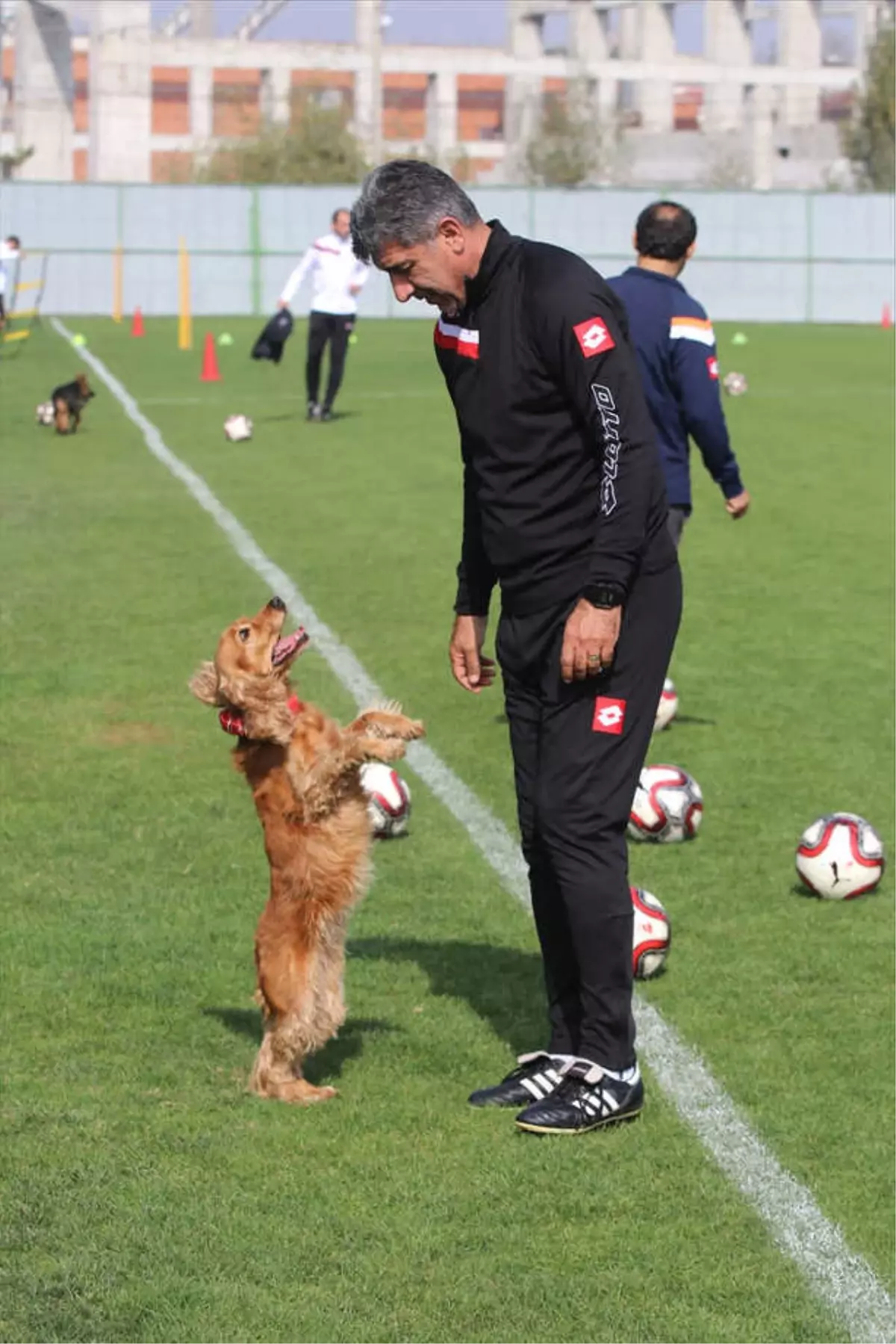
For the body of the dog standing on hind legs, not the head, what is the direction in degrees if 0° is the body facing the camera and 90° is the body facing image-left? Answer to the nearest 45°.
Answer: approximately 270°

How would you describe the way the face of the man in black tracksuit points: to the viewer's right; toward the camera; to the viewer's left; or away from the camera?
to the viewer's left

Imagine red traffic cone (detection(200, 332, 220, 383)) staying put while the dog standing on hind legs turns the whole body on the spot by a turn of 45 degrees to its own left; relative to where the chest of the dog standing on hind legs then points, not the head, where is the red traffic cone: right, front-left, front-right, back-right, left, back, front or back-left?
front-left

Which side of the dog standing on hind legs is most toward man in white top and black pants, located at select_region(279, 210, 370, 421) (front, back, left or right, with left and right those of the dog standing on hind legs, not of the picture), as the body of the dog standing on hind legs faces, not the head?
left

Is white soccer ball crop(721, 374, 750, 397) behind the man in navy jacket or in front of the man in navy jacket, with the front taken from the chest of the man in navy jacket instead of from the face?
in front

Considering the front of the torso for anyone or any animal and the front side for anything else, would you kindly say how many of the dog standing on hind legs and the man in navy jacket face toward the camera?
0

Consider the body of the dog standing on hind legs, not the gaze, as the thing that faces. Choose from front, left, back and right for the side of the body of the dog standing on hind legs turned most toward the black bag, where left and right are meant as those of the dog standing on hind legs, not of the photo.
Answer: left

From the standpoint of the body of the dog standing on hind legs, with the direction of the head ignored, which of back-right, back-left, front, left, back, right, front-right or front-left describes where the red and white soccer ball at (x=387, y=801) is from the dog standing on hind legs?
left

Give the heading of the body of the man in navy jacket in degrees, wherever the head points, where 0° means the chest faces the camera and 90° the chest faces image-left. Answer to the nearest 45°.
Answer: approximately 225°

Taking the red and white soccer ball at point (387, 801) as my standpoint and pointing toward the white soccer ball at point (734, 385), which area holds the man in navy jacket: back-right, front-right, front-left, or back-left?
front-right

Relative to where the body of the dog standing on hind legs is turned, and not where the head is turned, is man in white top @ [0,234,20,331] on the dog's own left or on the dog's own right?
on the dog's own left

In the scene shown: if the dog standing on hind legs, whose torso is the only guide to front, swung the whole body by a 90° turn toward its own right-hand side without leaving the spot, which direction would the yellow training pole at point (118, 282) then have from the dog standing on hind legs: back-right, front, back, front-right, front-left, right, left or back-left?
back

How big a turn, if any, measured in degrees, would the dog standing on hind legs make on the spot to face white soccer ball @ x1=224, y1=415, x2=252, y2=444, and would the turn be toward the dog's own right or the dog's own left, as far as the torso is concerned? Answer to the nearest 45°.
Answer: approximately 90° to the dog's own left
